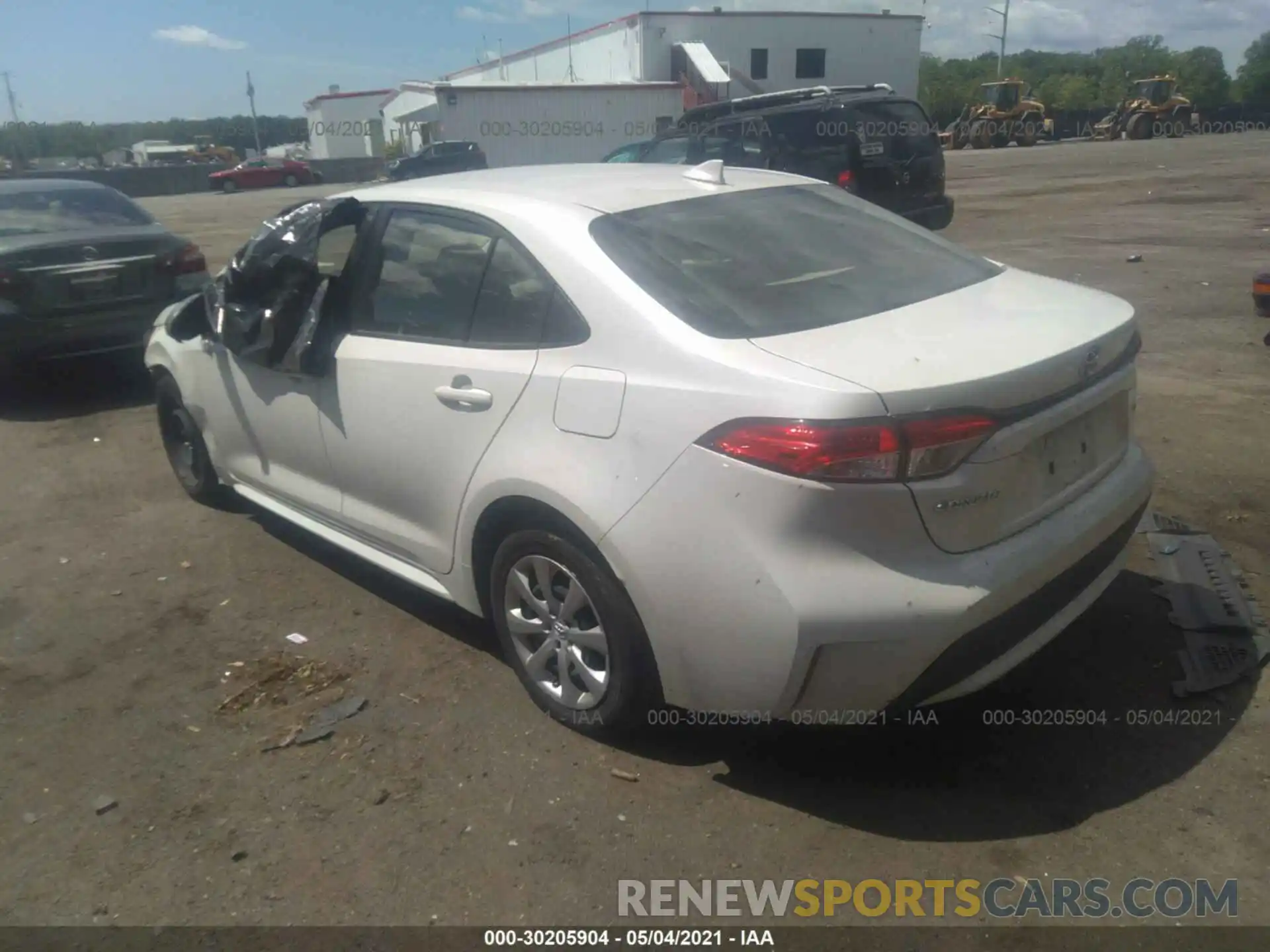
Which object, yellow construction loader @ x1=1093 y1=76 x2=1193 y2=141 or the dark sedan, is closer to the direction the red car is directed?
the dark sedan

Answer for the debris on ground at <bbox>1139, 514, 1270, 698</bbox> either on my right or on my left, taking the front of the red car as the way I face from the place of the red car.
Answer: on my left

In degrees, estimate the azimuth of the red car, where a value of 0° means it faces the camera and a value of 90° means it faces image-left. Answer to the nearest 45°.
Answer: approximately 90°

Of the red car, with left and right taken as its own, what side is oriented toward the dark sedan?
left

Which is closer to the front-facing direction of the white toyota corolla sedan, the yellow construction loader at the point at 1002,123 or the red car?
the red car

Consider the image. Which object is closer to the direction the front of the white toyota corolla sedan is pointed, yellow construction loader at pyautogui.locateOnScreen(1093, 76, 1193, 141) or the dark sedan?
the dark sedan

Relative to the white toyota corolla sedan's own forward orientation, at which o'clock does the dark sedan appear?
The dark sedan is roughly at 12 o'clock from the white toyota corolla sedan.

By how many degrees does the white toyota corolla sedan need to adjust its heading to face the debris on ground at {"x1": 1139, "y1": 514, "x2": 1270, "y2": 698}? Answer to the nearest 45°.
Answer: approximately 135° to its right

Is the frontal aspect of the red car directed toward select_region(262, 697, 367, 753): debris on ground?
no

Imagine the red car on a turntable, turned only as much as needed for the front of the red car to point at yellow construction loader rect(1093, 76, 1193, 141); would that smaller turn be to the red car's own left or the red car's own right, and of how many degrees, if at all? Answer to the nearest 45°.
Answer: approximately 180°

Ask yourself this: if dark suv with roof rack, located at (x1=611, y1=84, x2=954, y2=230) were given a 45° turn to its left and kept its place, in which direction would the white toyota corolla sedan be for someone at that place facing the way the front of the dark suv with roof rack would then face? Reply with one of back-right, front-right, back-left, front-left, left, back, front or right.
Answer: left

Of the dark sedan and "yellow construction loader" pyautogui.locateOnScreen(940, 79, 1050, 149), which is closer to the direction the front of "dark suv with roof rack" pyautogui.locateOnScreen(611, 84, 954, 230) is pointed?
the yellow construction loader

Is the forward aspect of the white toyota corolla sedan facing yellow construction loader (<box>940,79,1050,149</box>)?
no

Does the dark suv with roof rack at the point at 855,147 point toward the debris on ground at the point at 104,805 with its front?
no

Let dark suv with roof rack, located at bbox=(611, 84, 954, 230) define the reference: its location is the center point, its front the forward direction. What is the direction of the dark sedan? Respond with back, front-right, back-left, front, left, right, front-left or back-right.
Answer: left

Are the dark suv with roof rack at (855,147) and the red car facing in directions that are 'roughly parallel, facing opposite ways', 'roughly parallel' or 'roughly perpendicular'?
roughly perpendicular

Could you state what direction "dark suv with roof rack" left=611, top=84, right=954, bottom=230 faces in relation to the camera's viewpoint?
facing away from the viewer and to the left of the viewer

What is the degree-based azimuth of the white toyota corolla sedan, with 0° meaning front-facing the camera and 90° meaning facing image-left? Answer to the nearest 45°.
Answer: approximately 135°
